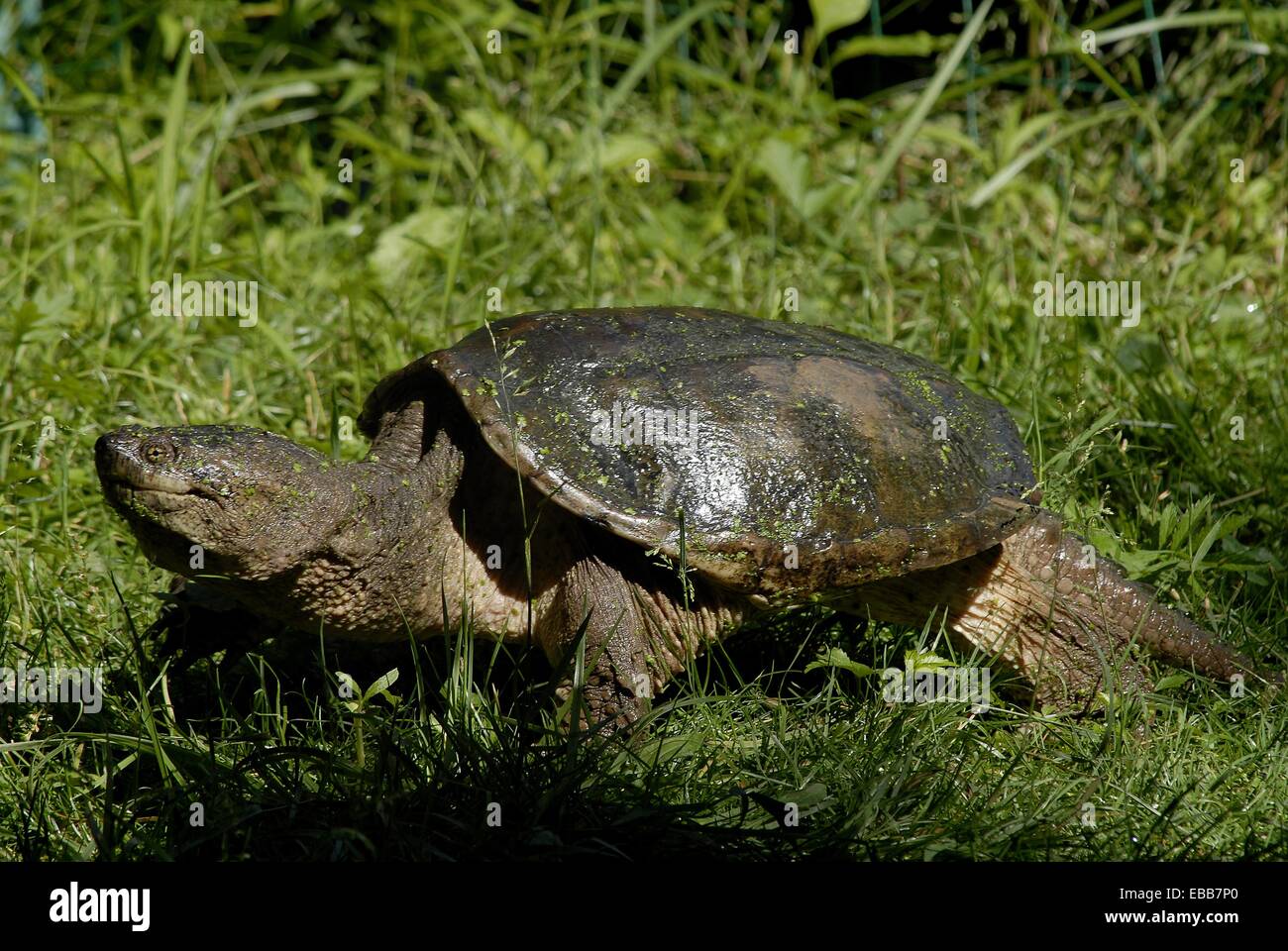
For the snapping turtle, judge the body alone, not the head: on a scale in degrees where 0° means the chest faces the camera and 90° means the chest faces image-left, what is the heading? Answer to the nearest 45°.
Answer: approximately 90°
